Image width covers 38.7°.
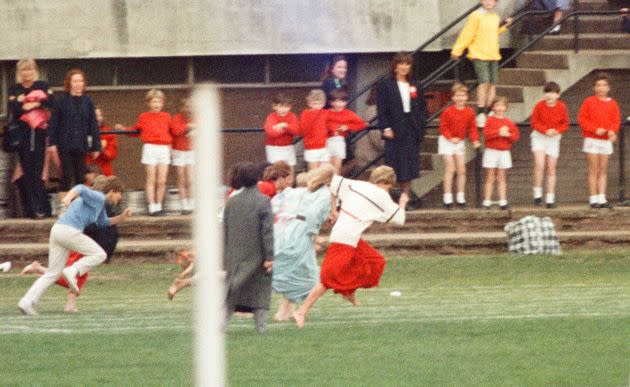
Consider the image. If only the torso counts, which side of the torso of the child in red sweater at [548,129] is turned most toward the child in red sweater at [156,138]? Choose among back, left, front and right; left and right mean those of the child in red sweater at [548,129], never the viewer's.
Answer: right

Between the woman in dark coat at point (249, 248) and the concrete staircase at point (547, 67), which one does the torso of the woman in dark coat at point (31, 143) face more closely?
the woman in dark coat

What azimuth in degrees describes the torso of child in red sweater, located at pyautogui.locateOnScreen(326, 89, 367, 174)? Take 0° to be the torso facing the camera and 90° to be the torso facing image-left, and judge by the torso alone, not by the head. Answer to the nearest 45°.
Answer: approximately 0°

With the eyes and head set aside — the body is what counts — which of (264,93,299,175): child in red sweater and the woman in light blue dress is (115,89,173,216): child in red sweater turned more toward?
the woman in light blue dress

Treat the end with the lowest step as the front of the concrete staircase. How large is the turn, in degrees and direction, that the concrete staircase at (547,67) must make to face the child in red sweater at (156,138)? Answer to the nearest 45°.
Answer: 0° — it already faces them

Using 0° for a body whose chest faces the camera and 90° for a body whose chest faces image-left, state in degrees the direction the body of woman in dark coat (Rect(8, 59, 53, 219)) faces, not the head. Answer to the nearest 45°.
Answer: approximately 0°

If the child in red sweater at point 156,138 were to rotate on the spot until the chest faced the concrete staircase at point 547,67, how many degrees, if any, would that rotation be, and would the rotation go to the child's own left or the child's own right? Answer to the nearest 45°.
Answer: approximately 90° to the child's own left
